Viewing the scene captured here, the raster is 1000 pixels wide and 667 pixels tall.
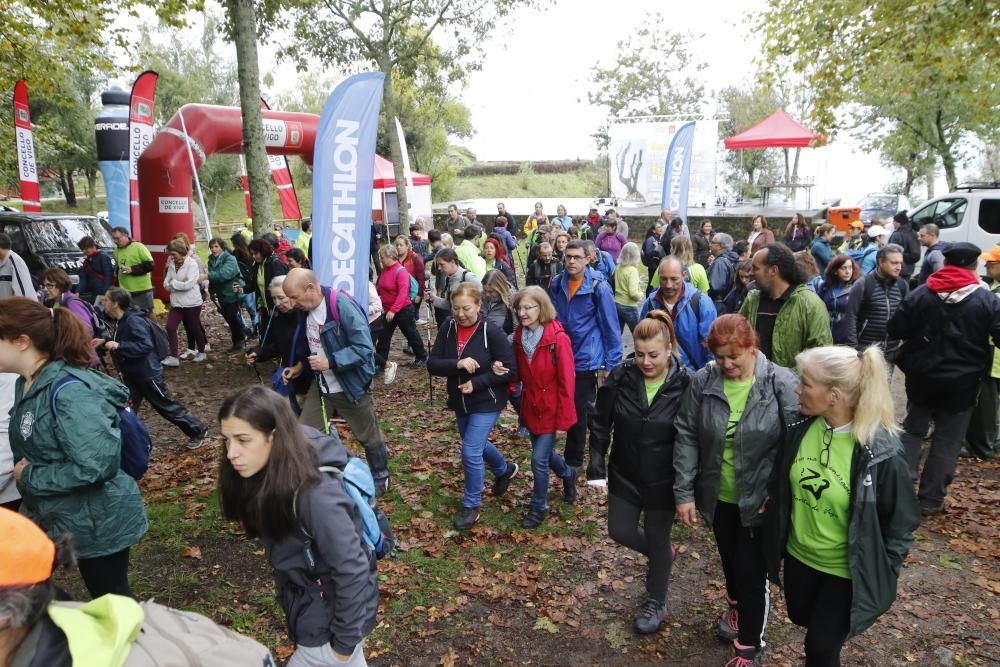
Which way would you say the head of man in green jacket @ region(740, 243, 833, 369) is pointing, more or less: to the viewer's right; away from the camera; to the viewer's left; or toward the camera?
to the viewer's left

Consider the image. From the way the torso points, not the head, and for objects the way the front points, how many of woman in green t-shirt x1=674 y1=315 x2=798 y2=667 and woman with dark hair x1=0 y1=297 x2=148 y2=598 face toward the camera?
1

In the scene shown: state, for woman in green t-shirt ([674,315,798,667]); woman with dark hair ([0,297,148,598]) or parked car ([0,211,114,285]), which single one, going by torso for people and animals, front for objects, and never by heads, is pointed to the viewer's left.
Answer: the woman with dark hair

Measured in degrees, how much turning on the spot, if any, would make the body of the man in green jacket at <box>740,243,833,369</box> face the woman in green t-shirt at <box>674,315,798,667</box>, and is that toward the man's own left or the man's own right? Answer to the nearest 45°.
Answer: approximately 45° to the man's own left

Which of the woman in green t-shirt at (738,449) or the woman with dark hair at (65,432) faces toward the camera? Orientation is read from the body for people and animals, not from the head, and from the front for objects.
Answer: the woman in green t-shirt

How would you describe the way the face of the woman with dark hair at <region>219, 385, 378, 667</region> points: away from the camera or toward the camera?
toward the camera

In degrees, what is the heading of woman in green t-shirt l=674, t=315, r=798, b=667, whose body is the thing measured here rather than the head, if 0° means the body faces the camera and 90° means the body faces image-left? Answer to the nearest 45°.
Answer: approximately 0°

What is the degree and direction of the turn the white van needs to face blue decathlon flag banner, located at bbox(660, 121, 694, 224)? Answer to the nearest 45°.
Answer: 0° — it already faces it

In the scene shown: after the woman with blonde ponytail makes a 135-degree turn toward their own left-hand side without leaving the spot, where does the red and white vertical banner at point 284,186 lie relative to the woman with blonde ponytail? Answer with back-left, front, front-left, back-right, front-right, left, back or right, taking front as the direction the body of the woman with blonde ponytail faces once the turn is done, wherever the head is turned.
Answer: back-left
